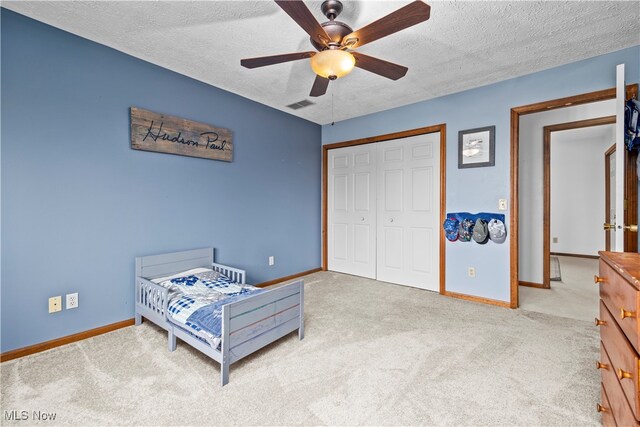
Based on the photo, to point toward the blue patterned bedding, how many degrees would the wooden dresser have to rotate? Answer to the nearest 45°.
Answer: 0° — it already faces it

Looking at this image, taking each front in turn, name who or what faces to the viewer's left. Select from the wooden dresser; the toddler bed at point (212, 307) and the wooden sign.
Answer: the wooden dresser

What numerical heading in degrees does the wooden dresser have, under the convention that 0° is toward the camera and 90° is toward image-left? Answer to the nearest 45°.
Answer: approximately 90°

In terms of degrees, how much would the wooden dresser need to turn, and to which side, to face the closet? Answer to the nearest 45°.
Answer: approximately 45° to its right

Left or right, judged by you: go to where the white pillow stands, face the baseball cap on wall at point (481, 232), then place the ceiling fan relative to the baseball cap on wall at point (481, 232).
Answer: right

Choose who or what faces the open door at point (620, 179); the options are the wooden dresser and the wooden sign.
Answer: the wooden sign

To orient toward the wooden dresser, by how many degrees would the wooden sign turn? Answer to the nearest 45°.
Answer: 0° — it already faces it

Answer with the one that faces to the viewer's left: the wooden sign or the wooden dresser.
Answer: the wooden dresser

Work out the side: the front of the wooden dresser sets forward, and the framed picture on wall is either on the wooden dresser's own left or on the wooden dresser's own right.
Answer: on the wooden dresser's own right

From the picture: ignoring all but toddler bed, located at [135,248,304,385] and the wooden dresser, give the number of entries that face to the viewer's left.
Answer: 1

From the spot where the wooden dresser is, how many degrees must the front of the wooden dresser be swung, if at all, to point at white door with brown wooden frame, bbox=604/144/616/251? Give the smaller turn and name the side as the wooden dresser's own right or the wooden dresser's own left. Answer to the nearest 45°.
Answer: approximately 90° to the wooden dresser's own right

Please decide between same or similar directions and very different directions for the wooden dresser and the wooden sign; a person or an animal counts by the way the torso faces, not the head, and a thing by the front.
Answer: very different directions
